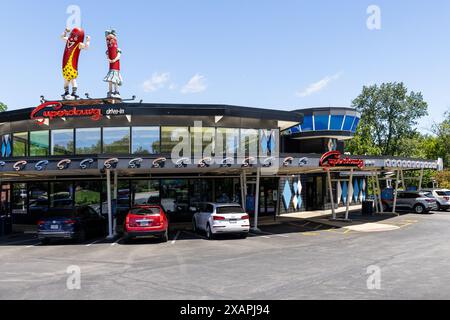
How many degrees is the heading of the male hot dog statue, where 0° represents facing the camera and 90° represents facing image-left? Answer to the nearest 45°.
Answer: approximately 45°

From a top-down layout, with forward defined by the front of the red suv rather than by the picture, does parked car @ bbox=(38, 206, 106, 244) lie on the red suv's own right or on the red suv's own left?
on the red suv's own left

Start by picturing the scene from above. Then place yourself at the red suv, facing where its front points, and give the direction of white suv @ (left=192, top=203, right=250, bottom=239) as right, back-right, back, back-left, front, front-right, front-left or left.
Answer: right

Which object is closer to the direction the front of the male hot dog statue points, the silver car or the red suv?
the red suv

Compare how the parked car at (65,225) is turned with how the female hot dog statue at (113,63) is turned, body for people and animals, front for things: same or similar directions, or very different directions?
very different directions

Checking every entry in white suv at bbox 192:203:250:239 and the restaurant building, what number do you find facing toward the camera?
1

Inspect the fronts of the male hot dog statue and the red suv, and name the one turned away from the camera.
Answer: the red suv

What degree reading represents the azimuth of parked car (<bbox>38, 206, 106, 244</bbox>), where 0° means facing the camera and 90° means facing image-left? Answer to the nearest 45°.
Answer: approximately 225°

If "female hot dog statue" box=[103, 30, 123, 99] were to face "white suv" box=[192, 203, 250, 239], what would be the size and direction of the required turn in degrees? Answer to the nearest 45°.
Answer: approximately 90° to its left

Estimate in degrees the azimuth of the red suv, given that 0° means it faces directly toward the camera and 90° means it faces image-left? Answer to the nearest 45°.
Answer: approximately 180°

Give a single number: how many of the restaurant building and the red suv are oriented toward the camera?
1

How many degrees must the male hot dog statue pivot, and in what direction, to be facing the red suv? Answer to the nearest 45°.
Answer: approximately 45° to its left

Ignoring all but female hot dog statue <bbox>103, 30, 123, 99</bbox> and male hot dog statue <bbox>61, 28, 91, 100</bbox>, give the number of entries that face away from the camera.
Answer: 0
